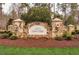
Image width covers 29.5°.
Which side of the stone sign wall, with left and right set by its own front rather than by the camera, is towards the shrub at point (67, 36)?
left

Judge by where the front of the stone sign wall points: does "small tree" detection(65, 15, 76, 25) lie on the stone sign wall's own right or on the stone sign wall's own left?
on the stone sign wall's own left

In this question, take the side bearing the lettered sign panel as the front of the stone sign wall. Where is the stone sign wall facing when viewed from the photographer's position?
facing the viewer
